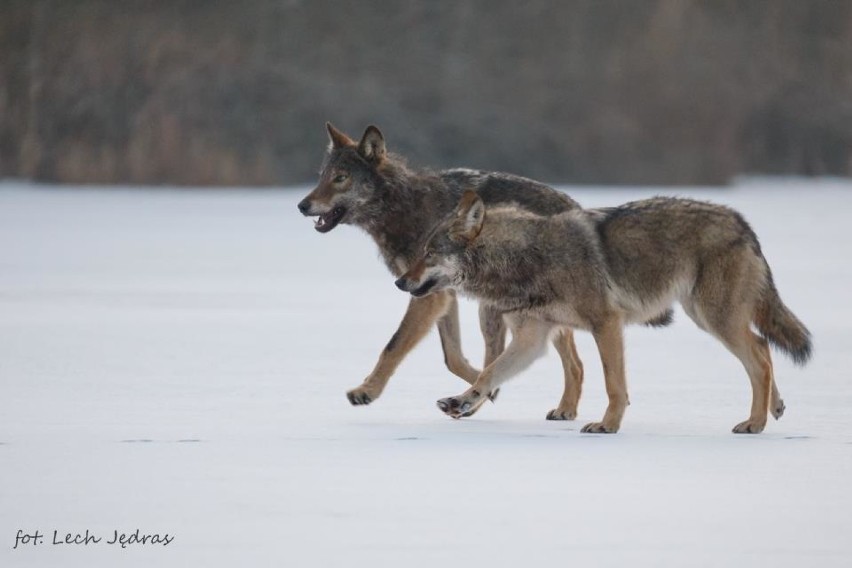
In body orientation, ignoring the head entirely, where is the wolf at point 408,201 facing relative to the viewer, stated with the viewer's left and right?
facing to the left of the viewer

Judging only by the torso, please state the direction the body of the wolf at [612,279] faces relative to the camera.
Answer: to the viewer's left

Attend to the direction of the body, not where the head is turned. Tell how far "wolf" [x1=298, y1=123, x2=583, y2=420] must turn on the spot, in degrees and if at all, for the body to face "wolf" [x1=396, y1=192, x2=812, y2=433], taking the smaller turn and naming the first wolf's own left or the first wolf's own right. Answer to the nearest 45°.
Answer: approximately 135° to the first wolf's own left

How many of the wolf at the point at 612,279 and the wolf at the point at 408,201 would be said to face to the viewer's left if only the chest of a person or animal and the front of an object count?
2
